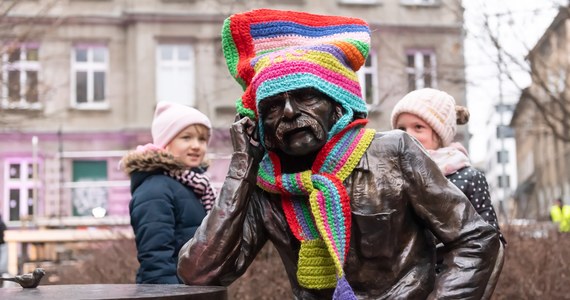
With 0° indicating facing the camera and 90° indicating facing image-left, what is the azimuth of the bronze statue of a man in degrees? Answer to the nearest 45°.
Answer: approximately 45°

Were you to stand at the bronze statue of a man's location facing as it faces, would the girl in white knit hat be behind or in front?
behind

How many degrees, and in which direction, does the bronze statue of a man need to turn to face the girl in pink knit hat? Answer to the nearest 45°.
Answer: approximately 90° to its right

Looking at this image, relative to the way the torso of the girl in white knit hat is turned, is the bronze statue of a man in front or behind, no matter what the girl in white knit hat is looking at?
in front

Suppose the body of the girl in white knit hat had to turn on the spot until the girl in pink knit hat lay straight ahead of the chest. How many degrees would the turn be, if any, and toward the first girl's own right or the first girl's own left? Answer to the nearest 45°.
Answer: approximately 45° to the first girl's own right

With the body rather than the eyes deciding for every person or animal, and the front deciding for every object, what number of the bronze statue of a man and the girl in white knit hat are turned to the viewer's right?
0

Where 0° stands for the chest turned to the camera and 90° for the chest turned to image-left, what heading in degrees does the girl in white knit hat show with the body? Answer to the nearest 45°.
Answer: approximately 45°
